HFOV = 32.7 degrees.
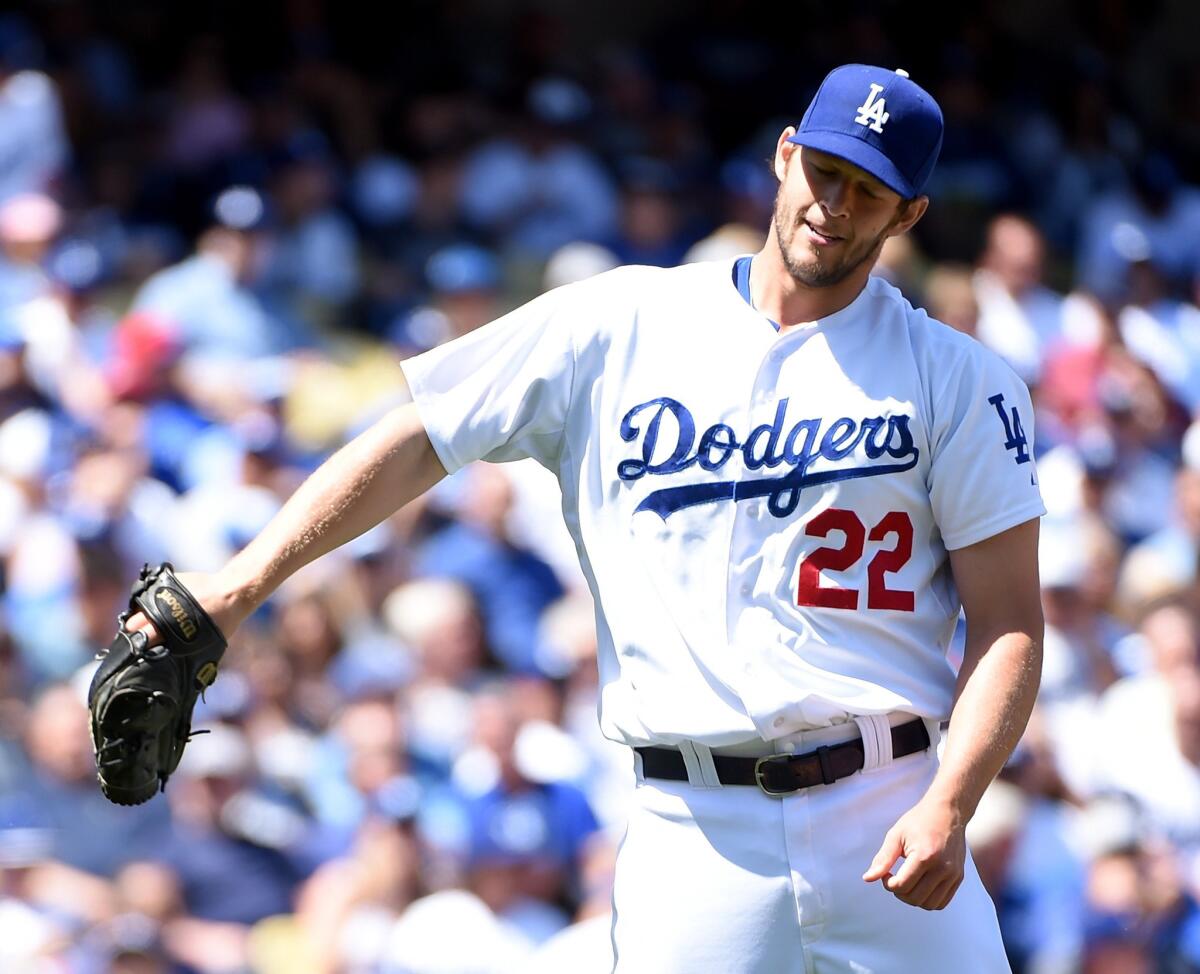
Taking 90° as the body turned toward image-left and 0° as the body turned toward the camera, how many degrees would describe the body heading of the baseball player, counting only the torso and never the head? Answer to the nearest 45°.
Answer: approximately 0°
